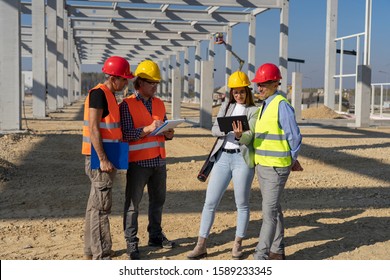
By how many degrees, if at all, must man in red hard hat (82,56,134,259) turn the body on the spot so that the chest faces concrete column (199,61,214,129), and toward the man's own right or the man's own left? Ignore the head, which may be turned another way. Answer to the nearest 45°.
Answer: approximately 90° to the man's own left

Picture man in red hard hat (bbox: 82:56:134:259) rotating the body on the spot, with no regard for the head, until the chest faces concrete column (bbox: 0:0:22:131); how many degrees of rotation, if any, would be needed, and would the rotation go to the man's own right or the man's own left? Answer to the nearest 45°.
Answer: approximately 90° to the man's own left

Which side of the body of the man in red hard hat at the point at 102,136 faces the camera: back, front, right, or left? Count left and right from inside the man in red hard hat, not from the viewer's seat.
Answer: right

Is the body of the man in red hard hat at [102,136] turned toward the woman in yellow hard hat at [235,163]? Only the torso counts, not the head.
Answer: yes

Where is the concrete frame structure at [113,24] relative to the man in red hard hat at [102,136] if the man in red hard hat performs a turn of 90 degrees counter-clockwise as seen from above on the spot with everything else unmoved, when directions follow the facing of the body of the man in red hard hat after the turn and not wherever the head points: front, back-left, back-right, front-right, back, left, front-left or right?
front

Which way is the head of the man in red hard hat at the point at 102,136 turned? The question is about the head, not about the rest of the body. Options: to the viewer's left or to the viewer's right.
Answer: to the viewer's right

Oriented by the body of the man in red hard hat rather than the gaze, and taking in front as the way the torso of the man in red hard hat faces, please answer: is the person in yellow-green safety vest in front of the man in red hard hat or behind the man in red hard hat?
in front

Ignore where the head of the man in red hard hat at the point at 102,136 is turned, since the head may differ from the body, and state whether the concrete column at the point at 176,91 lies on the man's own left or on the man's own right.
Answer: on the man's own left

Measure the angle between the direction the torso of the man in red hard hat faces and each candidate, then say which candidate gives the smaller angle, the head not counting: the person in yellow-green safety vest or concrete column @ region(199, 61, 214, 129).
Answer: the person in yellow-green safety vest
